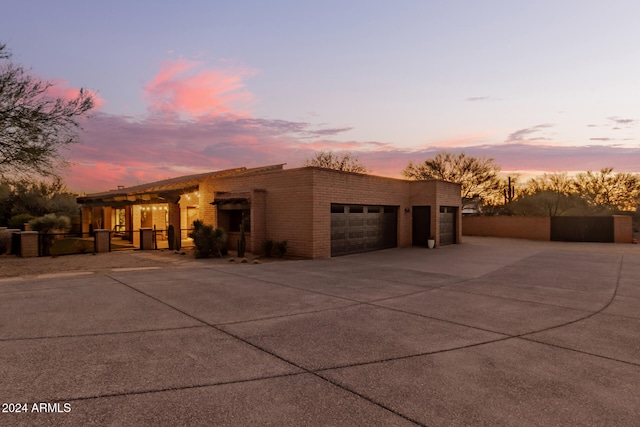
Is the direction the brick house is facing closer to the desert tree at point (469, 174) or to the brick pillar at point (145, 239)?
the brick pillar

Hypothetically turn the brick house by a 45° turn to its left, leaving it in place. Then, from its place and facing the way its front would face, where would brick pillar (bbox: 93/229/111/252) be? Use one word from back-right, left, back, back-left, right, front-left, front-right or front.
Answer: right

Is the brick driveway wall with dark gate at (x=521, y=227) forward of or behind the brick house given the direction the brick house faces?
behind

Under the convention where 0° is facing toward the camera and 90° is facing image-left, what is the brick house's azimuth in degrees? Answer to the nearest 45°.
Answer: approximately 45°

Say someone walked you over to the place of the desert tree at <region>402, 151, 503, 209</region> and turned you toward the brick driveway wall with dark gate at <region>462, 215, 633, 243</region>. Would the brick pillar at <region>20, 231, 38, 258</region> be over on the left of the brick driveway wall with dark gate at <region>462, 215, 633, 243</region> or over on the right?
right

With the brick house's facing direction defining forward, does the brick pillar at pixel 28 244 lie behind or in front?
in front

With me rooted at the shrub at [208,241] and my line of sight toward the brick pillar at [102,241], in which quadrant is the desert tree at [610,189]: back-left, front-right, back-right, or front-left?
back-right

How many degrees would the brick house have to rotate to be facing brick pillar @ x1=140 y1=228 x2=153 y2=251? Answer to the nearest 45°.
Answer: approximately 45° to its right

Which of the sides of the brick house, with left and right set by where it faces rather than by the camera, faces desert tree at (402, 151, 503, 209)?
back

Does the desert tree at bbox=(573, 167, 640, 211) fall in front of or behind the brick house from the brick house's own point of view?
behind
